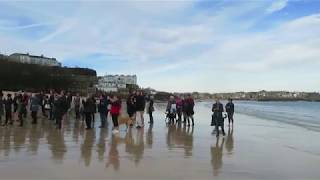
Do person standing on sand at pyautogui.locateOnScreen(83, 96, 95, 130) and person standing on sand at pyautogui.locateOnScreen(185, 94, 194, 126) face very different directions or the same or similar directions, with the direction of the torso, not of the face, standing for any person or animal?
same or similar directions

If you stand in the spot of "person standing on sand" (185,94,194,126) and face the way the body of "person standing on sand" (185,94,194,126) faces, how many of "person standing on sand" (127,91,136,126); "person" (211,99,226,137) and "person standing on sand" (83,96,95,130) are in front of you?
0

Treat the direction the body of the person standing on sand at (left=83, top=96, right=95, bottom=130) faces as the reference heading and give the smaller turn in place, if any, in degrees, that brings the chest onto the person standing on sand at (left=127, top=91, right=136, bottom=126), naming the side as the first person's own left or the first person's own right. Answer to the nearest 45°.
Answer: approximately 90° to the first person's own right

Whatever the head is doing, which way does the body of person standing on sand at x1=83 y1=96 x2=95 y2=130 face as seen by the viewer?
away from the camera

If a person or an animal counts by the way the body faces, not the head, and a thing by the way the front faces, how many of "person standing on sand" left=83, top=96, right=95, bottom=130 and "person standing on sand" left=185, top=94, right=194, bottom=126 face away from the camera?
2

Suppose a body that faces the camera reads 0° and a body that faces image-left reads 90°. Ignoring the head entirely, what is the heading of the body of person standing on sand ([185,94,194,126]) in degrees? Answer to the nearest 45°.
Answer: approximately 180°

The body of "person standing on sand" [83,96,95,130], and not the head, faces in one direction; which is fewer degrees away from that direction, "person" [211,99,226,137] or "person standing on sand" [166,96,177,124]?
the person standing on sand

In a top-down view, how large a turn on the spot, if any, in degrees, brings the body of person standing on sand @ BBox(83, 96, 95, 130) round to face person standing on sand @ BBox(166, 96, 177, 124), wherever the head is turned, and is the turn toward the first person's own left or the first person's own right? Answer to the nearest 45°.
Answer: approximately 45° to the first person's own right

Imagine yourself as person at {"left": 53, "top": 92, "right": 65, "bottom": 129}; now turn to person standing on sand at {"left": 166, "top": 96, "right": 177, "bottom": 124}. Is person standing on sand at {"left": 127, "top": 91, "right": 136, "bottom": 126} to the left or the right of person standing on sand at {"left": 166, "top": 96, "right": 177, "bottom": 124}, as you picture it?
right

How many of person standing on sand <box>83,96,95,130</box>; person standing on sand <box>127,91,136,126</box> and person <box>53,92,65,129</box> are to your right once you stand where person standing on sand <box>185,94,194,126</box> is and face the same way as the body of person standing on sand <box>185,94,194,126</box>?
0
